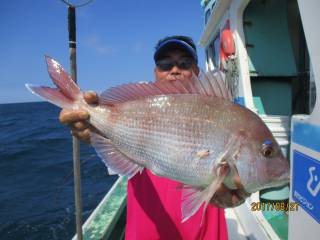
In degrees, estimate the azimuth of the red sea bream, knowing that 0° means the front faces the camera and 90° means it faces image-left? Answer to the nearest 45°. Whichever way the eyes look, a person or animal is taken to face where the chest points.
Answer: approximately 270°

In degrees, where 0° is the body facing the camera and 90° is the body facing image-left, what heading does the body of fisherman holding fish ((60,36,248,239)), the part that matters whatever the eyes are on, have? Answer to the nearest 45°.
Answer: approximately 0°
